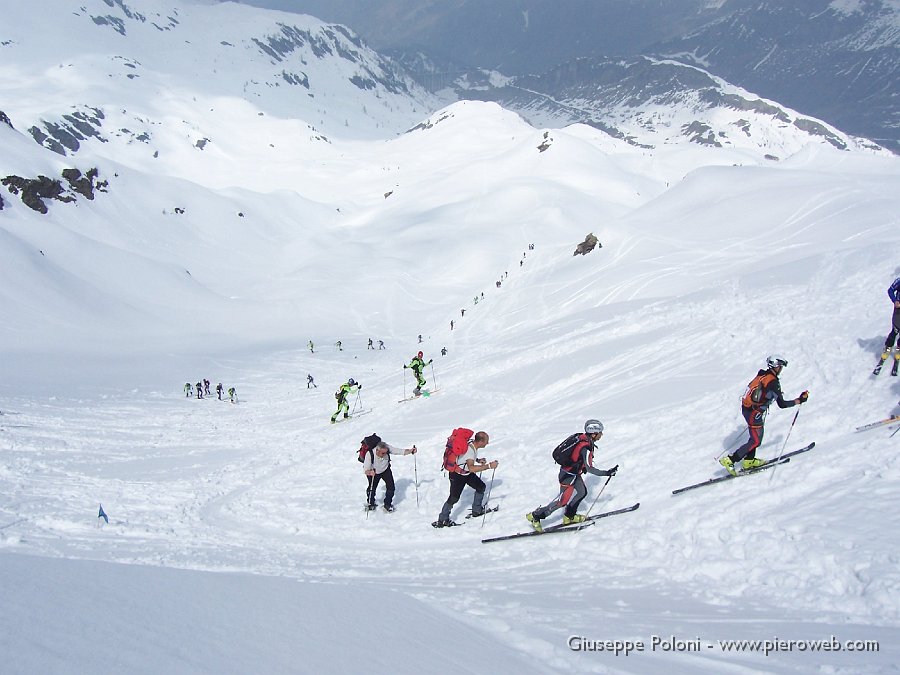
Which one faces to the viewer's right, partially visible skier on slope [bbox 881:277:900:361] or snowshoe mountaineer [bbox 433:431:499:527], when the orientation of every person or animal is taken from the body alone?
the snowshoe mountaineer

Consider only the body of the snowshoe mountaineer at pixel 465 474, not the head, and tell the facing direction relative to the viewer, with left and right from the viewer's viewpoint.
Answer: facing to the right of the viewer

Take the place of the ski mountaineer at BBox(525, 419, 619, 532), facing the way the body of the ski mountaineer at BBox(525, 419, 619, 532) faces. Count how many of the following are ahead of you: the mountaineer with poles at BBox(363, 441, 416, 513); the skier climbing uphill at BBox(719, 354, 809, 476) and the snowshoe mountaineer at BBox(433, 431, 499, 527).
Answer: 1

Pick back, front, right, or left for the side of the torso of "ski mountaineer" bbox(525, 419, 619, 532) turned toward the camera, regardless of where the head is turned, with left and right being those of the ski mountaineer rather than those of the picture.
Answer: right

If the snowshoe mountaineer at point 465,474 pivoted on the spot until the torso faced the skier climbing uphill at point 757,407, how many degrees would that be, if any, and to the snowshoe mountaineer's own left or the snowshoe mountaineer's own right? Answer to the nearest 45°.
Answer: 0° — they already face them

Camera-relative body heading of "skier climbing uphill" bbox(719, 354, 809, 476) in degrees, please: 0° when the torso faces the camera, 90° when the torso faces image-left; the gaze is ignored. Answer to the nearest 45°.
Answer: approximately 270°

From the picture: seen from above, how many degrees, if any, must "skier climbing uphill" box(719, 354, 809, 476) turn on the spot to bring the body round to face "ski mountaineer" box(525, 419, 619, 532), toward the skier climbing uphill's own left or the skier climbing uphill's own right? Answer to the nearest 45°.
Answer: approximately 135° to the skier climbing uphill's own right
